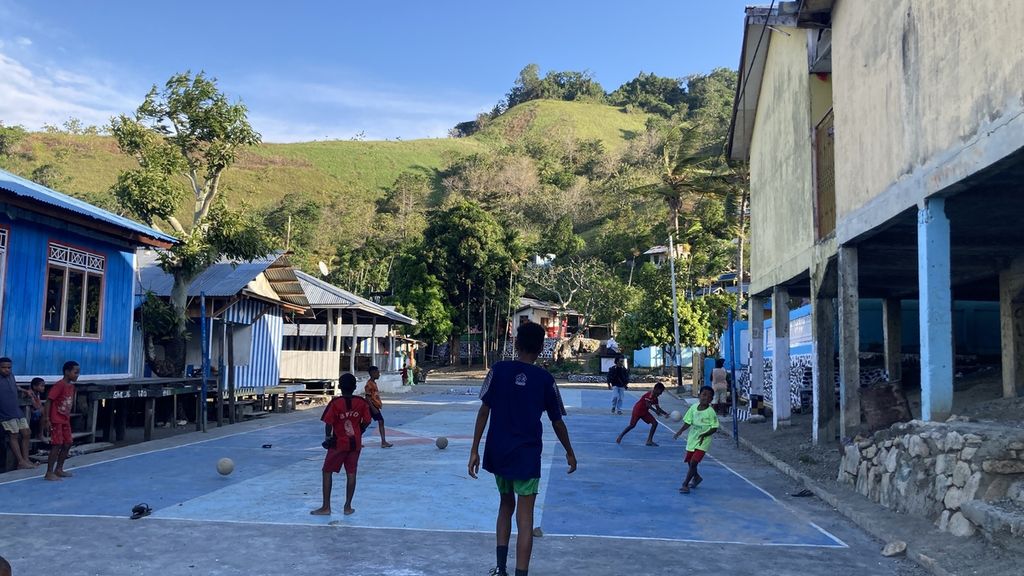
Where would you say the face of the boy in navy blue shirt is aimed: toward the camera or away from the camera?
away from the camera

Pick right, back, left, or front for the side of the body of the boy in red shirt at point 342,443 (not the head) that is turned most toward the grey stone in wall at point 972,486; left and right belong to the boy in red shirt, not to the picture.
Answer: right

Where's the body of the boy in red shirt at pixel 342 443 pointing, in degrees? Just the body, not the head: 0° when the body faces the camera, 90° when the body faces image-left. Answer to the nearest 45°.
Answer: approximately 180°

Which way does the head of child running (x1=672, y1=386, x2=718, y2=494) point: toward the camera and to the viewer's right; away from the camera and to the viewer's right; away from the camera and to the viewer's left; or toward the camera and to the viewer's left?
toward the camera and to the viewer's left

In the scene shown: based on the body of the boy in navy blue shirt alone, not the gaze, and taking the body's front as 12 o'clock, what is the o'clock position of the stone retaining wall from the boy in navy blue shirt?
The stone retaining wall is roughly at 2 o'clock from the boy in navy blue shirt.

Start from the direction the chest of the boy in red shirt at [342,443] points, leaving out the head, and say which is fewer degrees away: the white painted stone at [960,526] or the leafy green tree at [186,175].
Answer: the leafy green tree

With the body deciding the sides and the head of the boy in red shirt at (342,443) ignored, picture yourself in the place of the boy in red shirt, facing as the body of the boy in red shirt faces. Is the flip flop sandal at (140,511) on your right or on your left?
on your left

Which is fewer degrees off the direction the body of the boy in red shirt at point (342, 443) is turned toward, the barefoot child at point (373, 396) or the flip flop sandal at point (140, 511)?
the barefoot child

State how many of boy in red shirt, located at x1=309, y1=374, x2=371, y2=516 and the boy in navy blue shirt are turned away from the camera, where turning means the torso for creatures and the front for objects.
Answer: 2

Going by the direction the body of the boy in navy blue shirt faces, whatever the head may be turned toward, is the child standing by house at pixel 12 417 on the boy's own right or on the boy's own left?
on the boy's own left

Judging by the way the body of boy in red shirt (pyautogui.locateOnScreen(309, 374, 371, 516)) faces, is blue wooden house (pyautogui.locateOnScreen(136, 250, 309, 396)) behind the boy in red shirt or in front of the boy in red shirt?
in front

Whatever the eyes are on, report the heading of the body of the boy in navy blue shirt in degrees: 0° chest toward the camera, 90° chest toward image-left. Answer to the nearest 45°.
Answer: approximately 180°

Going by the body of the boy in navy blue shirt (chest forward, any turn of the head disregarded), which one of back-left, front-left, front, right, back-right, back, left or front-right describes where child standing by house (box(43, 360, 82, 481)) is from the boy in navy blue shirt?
front-left
